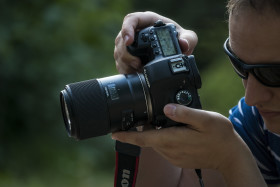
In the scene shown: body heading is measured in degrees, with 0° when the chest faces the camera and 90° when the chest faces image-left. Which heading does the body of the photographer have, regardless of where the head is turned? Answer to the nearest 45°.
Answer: approximately 45°
